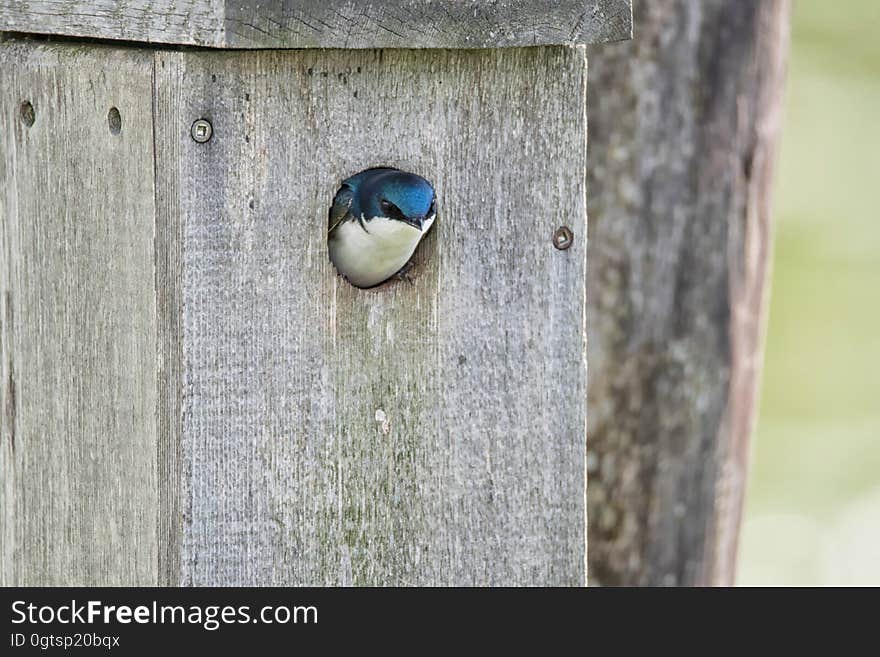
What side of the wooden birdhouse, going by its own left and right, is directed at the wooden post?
left

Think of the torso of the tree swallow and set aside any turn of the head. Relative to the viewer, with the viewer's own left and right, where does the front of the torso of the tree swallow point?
facing the viewer and to the right of the viewer

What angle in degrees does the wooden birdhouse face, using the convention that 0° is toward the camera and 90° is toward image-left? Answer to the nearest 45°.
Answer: approximately 315°

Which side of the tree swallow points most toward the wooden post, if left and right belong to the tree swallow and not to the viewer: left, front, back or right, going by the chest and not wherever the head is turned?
left
